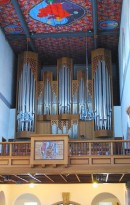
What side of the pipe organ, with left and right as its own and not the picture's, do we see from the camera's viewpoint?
front
